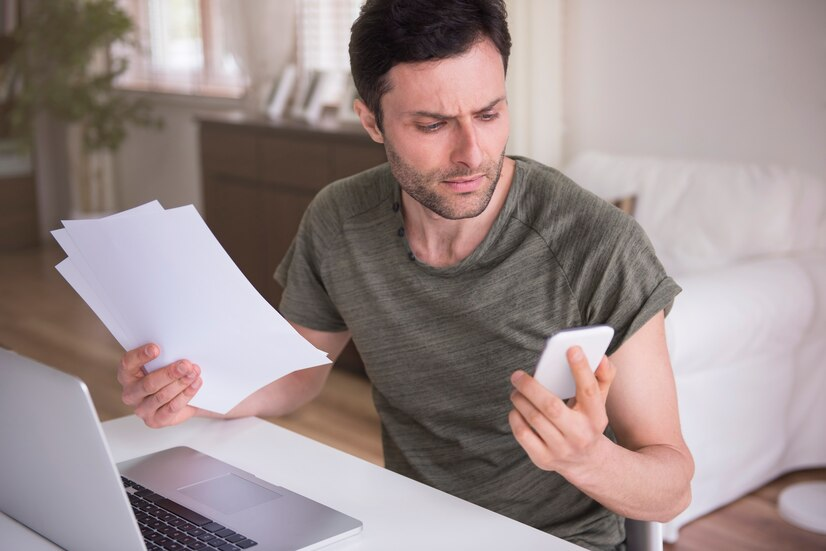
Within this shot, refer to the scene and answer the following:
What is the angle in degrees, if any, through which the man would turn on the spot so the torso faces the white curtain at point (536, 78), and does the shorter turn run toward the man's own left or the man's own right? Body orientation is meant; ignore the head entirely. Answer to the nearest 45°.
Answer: approximately 135° to the man's own right

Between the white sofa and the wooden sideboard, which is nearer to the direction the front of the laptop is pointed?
the white sofa

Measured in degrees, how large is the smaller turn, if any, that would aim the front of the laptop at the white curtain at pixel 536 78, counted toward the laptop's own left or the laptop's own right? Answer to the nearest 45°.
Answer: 0° — it already faces it

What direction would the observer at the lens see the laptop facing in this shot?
facing away from the viewer and to the right of the viewer

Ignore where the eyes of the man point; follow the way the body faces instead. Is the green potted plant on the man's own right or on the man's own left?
on the man's own right

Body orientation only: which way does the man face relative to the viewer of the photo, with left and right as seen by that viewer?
facing the viewer and to the left of the viewer

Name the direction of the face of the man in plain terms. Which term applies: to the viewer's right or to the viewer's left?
to the viewer's right

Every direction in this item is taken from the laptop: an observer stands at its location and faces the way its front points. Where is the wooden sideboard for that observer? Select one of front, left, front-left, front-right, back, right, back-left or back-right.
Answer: front-left

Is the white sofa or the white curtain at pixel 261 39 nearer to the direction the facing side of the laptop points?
the white sofa

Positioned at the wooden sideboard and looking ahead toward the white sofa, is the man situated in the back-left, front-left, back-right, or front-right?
front-right

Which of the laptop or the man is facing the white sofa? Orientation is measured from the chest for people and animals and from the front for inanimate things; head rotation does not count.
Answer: the laptop

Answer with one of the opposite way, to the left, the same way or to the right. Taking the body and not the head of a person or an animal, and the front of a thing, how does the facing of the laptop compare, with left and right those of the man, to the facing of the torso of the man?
the opposite way
